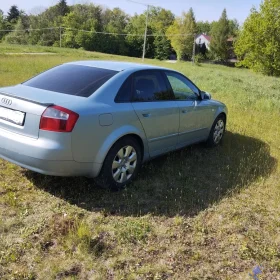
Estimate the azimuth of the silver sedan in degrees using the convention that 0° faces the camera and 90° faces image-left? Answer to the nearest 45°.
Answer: approximately 225°
